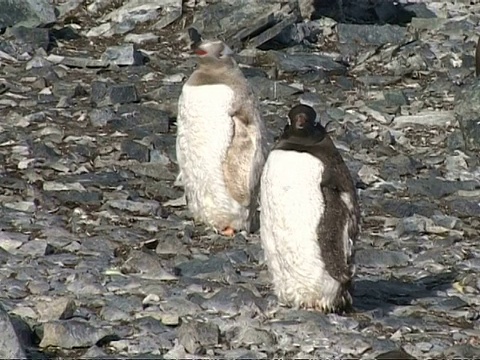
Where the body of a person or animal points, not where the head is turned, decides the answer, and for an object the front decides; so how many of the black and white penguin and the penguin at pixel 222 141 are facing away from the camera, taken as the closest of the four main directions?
0

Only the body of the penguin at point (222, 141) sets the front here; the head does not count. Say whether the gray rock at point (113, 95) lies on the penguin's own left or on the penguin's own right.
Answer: on the penguin's own right

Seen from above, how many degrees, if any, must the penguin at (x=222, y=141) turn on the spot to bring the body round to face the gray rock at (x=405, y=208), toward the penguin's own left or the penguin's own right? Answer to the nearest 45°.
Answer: approximately 135° to the penguin's own left

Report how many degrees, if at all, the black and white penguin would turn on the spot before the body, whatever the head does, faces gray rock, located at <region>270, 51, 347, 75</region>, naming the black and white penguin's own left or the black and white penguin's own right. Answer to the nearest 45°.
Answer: approximately 135° to the black and white penguin's own right

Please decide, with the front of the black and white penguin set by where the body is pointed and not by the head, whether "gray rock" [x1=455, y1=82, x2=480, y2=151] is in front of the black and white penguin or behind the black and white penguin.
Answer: behind

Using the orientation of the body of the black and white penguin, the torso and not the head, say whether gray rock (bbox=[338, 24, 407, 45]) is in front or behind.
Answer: behind

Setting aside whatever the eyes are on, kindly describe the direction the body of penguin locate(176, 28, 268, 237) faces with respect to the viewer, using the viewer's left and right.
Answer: facing the viewer and to the left of the viewer
